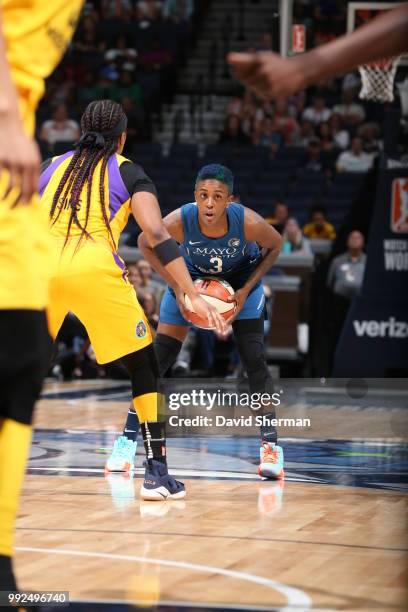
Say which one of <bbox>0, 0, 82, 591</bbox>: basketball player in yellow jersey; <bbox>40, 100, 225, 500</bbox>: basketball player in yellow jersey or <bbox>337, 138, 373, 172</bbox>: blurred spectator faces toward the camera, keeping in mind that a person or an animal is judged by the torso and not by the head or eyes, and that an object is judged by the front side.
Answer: the blurred spectator

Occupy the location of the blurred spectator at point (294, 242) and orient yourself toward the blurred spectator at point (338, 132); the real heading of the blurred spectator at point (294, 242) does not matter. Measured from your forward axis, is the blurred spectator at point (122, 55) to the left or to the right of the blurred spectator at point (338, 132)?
left

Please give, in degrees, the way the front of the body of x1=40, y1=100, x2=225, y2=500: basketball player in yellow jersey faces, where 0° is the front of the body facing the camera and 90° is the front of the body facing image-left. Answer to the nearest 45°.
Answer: approximately 225°

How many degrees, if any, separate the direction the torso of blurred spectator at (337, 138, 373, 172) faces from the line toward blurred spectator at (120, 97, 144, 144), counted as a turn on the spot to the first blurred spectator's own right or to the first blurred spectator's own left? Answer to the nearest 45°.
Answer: approximately 135° to the first blurred spectator's own right

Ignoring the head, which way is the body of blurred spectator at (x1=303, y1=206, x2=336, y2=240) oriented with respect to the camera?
toward the camera

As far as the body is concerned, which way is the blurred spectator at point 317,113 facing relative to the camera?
toward the camera

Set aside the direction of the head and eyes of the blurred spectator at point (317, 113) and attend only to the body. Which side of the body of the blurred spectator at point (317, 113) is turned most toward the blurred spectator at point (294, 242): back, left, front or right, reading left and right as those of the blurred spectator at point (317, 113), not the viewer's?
front

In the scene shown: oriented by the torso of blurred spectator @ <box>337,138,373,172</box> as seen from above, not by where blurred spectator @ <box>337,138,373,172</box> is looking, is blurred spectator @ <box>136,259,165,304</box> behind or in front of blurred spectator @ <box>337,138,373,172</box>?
in front

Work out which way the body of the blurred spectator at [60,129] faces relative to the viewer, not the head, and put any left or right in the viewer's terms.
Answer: facing the viewer

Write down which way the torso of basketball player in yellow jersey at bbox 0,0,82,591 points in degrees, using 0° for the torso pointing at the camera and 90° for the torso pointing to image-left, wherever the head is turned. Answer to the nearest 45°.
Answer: approximately 270°

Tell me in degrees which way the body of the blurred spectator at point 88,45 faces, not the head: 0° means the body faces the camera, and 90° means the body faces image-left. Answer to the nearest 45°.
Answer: approximately 0°

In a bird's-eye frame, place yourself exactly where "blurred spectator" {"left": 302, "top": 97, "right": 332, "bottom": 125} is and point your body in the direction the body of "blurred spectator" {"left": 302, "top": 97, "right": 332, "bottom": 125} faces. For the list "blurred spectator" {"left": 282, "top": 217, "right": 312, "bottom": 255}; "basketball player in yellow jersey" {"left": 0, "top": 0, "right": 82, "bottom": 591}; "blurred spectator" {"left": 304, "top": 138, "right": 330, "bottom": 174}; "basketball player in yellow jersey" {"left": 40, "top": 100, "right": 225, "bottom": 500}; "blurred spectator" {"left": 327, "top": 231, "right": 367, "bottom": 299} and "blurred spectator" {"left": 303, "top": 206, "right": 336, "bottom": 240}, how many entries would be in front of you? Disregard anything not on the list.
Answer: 6

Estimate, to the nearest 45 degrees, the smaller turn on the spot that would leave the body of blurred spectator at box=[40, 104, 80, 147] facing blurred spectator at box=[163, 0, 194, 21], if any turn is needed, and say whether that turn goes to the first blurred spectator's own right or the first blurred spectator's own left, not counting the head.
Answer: approximately 135° to the first blurred spectator's own left
